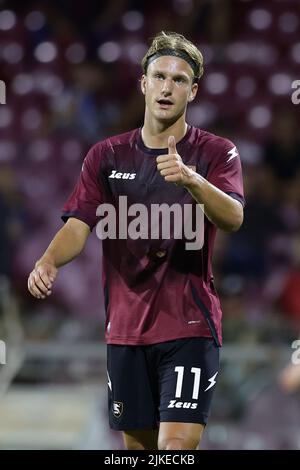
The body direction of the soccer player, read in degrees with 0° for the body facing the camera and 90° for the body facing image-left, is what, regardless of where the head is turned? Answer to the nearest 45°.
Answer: approximately 0°
